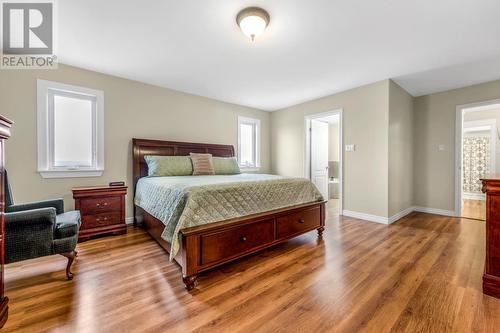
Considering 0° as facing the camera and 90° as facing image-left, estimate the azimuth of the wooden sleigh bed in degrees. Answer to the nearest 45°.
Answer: approximately 315°

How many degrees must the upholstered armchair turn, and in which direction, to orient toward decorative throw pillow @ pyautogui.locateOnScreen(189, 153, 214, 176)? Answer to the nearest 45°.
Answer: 0° — it already faces it

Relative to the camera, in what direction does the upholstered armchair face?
facing to the right of the viewer

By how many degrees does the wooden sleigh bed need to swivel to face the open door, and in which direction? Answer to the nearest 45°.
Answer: approximately 90° to its left

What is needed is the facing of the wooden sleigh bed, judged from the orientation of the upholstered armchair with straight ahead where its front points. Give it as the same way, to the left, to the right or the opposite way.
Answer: to the right

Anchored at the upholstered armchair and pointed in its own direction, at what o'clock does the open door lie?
The open door is roughly at 12 o'clock from the upholstered armchair.
